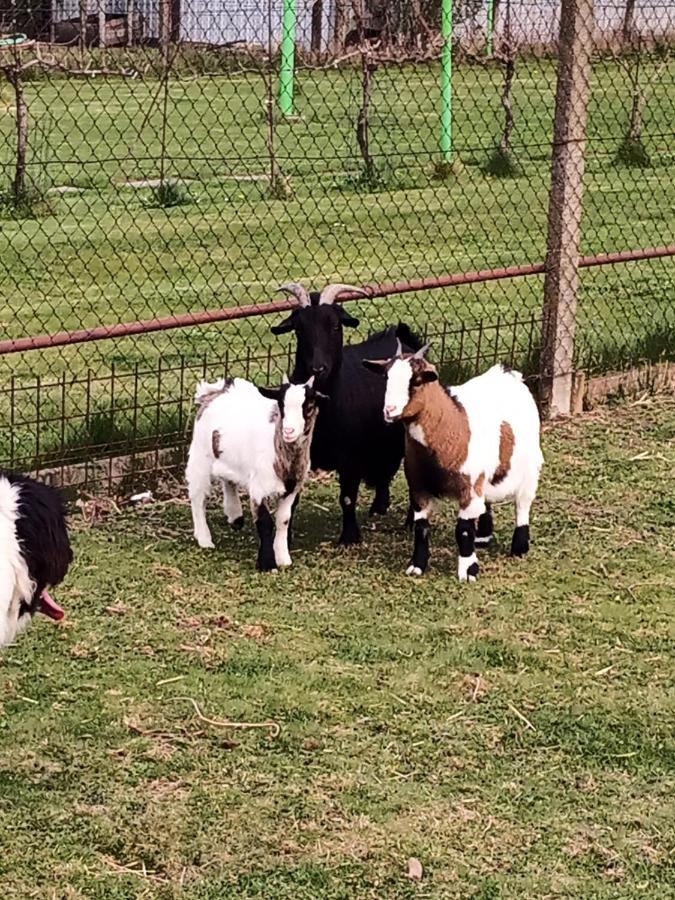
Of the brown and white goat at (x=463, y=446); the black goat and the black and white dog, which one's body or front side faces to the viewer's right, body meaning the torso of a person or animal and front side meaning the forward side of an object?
the black and white dog

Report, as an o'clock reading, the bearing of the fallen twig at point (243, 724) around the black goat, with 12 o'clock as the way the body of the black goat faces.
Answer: The fallen twig is roughly at 11 o'clock from the black goat.

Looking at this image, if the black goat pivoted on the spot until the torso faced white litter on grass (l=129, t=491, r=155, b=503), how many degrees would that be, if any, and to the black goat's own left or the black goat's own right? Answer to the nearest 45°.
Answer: approximately 45° to the black goat's own right

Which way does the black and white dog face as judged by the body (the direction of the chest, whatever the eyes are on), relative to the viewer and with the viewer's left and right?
facing to the right of the viewer

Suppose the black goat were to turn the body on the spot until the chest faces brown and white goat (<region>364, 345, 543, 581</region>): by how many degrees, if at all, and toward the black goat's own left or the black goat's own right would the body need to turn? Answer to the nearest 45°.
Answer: approximately 90° to the black goat's own left

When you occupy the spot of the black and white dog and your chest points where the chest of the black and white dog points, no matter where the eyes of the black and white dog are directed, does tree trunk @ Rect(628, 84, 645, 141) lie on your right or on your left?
on your left

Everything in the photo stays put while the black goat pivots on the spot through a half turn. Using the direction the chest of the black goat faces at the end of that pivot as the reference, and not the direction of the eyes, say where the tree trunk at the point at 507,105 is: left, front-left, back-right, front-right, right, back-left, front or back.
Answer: front-left

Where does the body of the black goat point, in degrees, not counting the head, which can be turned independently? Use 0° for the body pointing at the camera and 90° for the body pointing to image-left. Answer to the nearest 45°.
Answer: approximately 45°

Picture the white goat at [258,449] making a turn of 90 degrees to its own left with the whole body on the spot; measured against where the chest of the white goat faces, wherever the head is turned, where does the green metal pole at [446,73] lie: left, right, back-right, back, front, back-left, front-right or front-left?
front-left

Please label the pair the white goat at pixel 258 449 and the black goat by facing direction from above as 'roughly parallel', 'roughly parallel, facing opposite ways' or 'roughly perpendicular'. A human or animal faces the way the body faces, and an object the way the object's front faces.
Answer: roughly perpendicular

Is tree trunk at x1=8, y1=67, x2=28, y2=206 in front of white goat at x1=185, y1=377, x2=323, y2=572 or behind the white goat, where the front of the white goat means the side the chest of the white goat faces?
behind

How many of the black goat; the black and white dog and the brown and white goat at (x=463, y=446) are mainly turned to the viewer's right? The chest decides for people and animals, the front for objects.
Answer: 1

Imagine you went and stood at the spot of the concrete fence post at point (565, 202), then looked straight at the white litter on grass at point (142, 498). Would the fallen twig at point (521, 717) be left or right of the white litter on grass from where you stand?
left

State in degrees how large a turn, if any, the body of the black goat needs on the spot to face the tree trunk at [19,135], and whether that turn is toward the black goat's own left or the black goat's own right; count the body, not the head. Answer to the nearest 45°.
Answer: approximately 90° to the black goat's own right
